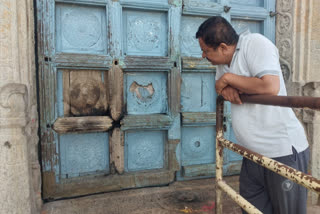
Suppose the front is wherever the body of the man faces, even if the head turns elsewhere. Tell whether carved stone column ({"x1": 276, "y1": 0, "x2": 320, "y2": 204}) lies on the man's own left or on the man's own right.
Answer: on the man's own right

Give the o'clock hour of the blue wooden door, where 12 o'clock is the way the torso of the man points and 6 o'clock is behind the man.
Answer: The blue wooden door is roughly at 1 o'clock from the man.

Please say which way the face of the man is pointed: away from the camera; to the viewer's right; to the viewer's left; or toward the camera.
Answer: to the viewer's left

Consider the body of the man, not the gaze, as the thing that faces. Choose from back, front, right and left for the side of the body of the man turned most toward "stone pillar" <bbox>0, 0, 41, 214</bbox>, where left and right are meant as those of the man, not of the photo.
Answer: front

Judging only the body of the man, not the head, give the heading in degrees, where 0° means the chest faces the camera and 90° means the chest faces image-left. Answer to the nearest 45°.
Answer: approximately 90°

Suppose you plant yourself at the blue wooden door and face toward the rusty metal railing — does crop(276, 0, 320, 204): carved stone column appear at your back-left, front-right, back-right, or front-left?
front-left
